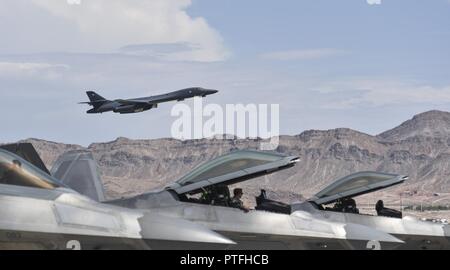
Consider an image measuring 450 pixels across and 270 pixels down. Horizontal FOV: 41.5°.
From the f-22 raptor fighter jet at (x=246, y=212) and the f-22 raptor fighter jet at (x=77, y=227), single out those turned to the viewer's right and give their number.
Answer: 2

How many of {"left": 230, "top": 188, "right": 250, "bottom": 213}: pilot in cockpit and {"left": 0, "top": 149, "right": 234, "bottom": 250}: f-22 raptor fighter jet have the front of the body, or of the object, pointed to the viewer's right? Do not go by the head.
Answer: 2

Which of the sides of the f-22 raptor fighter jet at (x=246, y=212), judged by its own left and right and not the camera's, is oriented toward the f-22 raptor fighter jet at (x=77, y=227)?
right

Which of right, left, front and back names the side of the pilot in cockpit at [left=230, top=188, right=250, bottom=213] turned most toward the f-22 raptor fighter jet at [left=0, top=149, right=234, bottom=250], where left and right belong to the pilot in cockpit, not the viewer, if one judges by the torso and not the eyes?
right

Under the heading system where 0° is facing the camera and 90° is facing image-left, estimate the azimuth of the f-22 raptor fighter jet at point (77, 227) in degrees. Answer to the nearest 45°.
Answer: approximately 270°

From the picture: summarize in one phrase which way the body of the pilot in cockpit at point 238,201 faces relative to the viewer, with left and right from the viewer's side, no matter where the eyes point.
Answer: facing to the right of the viewer

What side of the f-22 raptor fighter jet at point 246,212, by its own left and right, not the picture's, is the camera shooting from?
right

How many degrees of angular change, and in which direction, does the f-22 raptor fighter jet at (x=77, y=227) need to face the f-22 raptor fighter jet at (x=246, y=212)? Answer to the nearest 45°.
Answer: approximately 45° to its left
